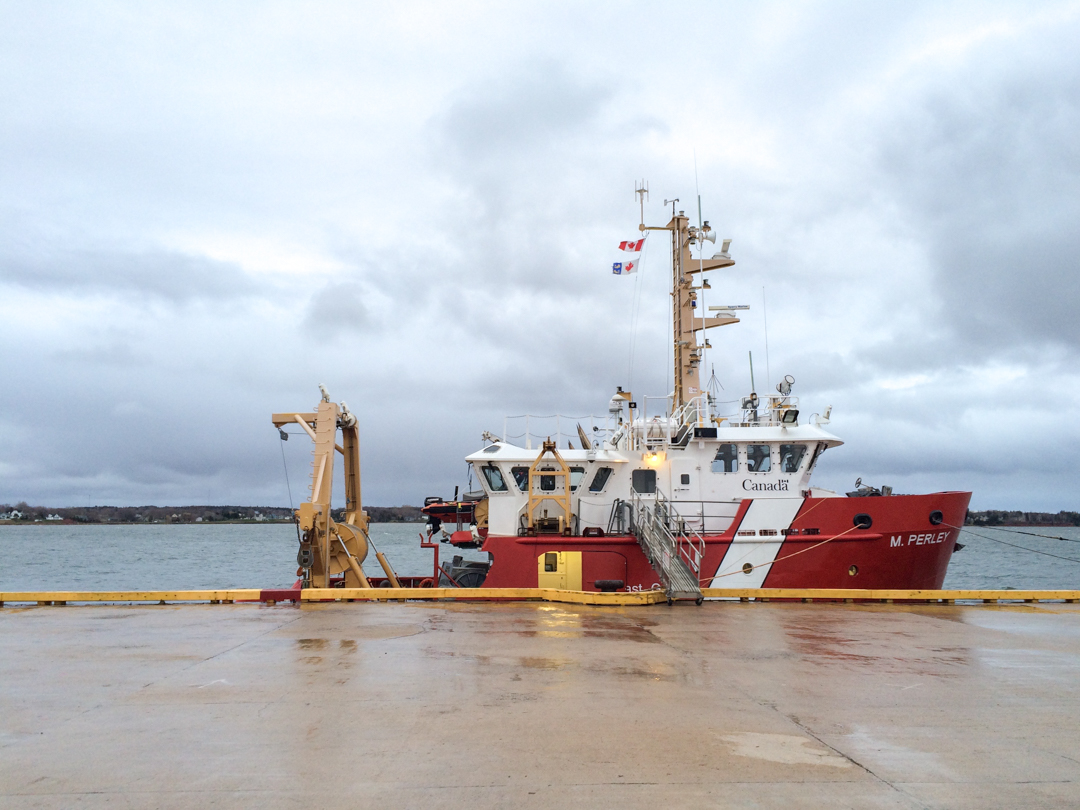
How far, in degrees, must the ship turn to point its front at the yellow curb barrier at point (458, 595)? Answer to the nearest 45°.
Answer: approximately 135° to its right

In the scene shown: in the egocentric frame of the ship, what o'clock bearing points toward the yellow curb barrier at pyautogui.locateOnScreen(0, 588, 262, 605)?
The yellow curb barrier is roughly at 5 o'clock from the ship.

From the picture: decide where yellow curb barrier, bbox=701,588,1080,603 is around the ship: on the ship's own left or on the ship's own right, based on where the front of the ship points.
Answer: on the ship's own right

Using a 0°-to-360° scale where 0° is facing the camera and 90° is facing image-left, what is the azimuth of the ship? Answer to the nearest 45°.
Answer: approximately 270°

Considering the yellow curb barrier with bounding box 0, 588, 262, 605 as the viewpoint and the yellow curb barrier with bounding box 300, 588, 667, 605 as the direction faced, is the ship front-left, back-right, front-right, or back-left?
front-left
